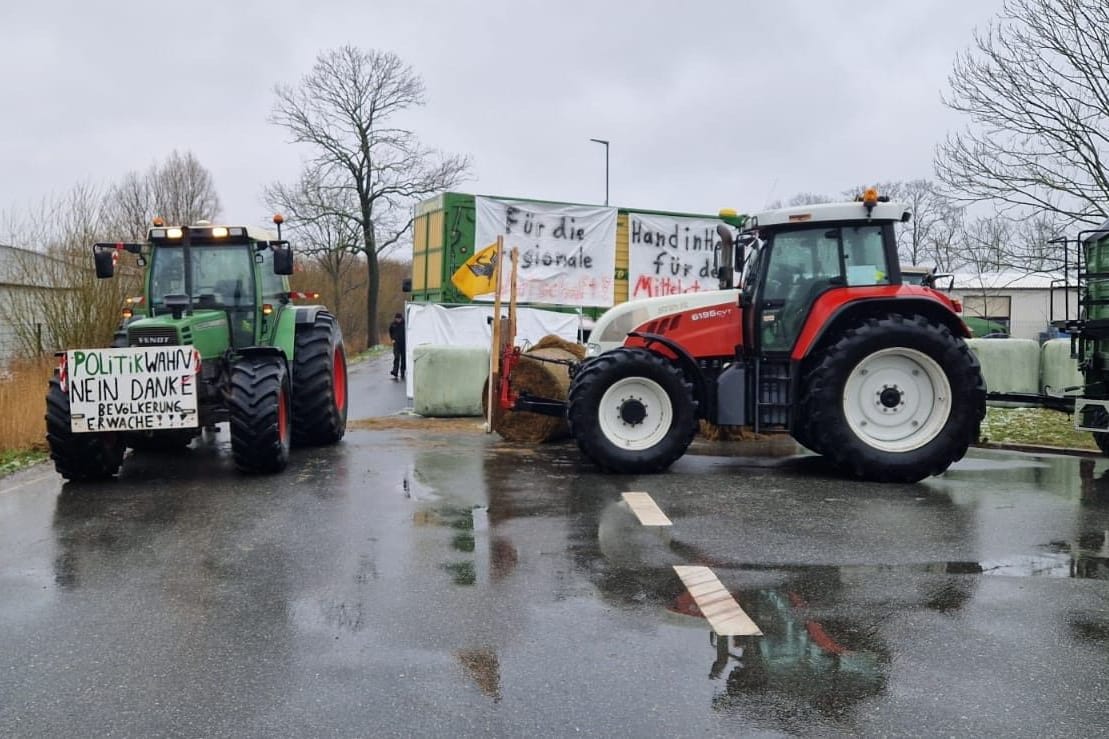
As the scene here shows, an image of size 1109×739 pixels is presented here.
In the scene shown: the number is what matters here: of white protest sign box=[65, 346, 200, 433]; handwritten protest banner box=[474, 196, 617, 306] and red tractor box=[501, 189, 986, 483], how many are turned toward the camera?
2

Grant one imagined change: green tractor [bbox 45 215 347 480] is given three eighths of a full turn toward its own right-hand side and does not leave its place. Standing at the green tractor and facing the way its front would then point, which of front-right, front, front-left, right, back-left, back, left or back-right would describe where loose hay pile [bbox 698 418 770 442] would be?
right

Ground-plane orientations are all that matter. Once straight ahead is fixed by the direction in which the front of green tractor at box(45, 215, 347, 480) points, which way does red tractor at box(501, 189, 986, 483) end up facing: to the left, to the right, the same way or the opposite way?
to the right

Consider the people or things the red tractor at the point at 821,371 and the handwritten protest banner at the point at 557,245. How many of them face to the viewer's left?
1

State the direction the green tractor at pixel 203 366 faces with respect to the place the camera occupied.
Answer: facing the viewer and to the left of the viewer

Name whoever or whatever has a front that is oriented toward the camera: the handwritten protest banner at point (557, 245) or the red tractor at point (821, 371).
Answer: the handwritten protest banner

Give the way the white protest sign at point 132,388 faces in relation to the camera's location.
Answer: facing the viewer

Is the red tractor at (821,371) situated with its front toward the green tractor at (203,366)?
yes

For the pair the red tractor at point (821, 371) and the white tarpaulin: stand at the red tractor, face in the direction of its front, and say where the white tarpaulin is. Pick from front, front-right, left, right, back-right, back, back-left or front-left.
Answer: front-right

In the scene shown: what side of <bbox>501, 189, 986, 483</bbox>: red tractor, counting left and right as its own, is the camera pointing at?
left

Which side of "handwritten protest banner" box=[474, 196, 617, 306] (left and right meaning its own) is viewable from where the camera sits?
front

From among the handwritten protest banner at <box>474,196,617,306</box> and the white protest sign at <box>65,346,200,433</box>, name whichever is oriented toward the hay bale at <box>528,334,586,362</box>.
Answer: the handwritten protest banner

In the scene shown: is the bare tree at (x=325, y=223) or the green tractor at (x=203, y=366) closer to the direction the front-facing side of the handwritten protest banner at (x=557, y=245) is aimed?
the green tractor

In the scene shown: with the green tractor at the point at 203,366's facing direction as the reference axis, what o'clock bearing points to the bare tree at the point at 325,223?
The bare tree is roughly at 5 o'clock from the green tractor.
